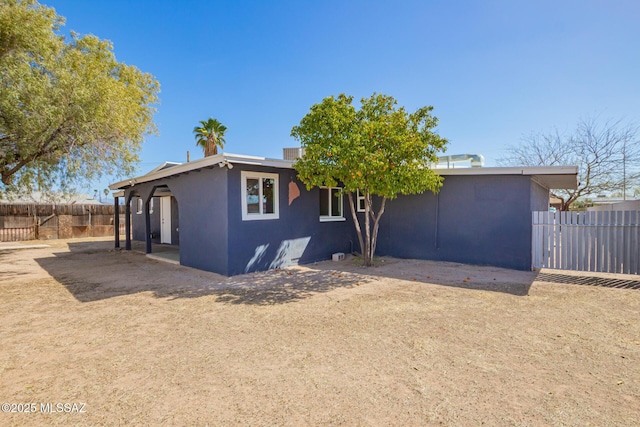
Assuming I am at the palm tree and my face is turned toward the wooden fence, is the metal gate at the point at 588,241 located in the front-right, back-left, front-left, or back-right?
front-left

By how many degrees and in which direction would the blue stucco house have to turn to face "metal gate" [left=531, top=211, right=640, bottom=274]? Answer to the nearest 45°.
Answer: approximately 135° to its left

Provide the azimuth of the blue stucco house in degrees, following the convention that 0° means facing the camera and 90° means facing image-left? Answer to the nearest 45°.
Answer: approximately 45°

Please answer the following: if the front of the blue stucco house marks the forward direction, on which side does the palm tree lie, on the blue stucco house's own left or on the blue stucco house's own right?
on the blue stucco house's own right

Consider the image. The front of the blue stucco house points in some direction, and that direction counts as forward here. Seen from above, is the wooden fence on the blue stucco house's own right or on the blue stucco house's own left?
on the blue stucco house's own right
